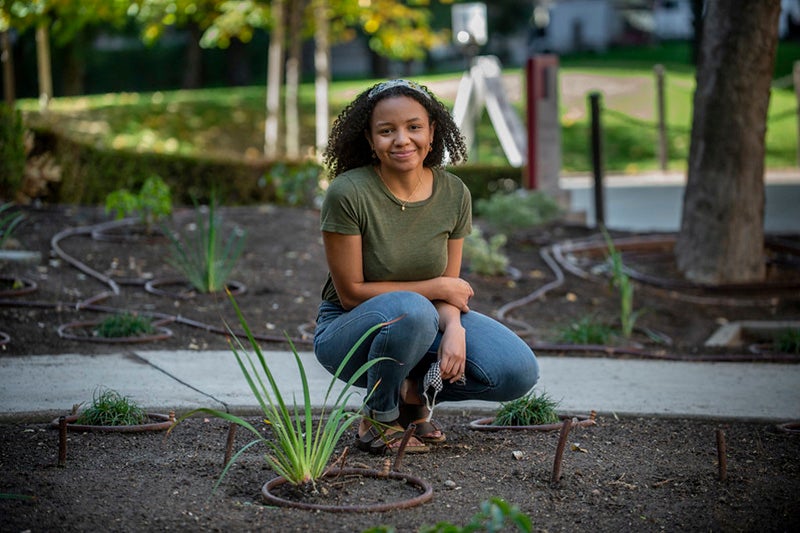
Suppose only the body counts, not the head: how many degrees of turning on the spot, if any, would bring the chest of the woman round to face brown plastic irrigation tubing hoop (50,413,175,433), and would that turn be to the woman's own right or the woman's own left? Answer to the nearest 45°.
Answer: approximately 135° to the woman's own right

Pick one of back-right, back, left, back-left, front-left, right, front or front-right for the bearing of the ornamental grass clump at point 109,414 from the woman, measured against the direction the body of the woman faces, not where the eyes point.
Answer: back-right

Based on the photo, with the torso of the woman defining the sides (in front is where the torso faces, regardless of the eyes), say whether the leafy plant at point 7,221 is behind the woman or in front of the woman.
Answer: behind

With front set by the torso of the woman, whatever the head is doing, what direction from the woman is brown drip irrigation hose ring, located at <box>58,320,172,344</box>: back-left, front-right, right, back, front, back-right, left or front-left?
back

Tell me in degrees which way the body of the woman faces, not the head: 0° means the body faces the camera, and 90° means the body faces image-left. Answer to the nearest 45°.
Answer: approximately 315°

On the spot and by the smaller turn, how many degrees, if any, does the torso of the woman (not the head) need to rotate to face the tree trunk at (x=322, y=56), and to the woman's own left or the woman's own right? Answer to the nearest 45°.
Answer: approximately 135° to the woman's own left

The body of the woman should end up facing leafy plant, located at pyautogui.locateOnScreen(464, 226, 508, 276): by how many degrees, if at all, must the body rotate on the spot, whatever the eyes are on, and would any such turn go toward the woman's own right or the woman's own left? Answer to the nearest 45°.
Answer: approximately 135° to the woman's own left

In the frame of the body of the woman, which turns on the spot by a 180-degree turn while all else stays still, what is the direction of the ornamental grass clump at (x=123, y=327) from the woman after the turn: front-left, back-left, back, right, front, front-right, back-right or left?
front

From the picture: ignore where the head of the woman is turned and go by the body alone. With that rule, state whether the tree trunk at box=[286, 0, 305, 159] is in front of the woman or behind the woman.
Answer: behind

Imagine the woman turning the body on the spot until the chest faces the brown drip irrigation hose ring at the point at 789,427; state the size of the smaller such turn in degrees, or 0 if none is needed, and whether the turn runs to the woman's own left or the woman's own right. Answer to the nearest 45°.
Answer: approximately 45° to the woman's own left
